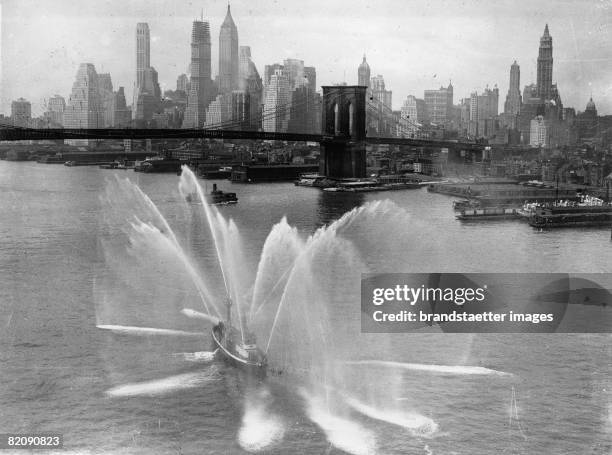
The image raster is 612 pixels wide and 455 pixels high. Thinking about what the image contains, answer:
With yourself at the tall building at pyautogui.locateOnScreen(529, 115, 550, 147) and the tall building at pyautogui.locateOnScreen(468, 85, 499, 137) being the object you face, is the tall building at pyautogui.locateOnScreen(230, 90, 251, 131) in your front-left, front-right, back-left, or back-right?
front-left

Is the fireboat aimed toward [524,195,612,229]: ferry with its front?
no

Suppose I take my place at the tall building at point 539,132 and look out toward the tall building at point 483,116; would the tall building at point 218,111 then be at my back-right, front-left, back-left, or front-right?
front-left

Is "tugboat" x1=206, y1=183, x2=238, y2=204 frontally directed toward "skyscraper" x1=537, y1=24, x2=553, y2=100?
no

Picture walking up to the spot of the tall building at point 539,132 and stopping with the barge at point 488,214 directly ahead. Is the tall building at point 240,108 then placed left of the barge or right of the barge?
right
